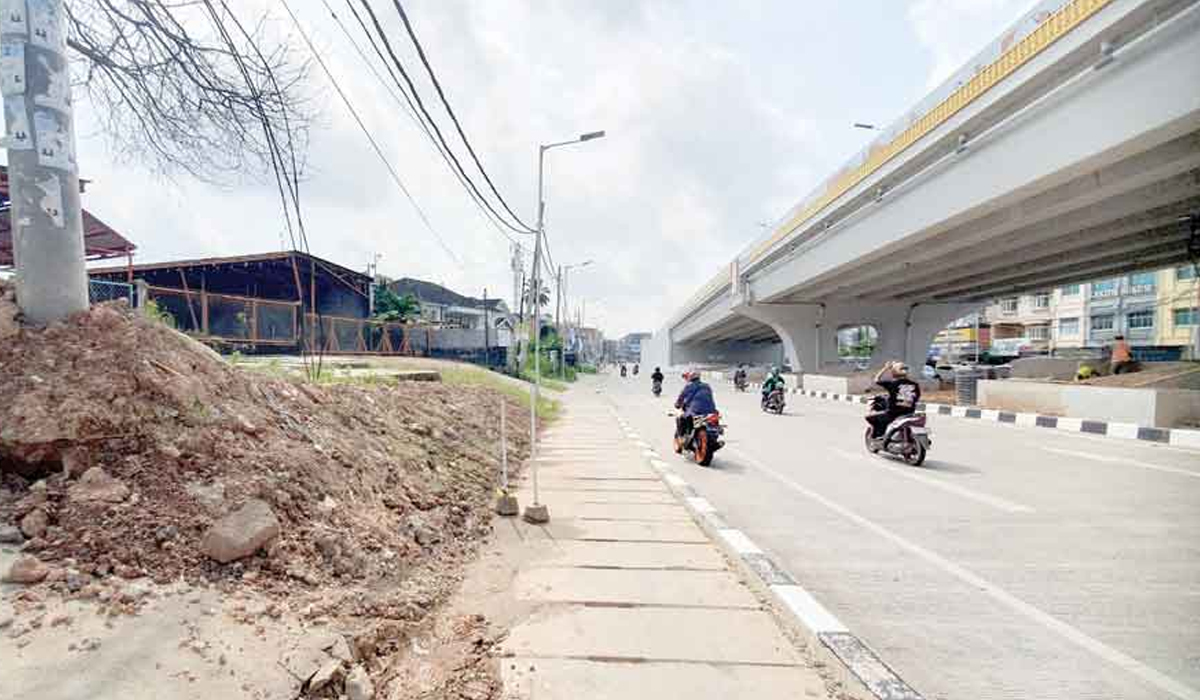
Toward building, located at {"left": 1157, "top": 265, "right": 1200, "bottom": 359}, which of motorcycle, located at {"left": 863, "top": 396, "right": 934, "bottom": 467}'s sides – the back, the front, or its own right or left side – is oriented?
right

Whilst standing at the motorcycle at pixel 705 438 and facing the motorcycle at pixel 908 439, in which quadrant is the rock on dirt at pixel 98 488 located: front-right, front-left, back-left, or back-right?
back-right

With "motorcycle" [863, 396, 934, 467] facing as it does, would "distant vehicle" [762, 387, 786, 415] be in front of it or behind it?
in front

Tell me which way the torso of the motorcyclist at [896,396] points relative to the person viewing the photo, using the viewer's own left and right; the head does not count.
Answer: facing away from the viewer and to the left of the viewer

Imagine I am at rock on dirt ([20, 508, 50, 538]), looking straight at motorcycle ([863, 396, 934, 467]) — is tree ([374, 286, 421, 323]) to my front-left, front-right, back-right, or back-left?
front-left

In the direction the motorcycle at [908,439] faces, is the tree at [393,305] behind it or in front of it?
in front

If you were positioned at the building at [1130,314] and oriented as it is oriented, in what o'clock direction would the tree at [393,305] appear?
The tree is roughly at 12 o'clock from the building.

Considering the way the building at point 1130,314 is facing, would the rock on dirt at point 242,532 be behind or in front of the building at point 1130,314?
in front

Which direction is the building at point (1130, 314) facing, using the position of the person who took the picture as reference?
facing the viewer and to the left of the viewer

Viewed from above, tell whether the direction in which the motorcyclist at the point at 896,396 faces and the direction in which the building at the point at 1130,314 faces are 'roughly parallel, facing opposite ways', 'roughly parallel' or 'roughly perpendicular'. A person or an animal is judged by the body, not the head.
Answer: roughly perpendicular
